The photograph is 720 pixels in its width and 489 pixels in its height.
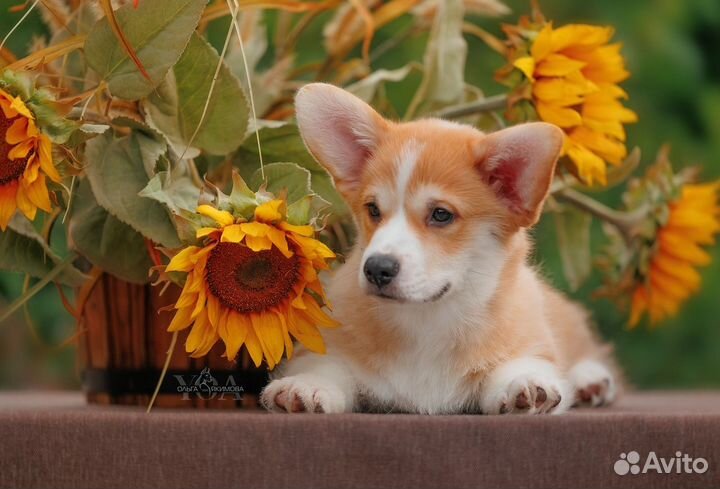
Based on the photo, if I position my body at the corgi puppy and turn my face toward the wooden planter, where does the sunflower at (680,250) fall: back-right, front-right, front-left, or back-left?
back-right

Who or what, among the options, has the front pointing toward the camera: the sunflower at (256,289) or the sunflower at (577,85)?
the sunflower at (256,289)

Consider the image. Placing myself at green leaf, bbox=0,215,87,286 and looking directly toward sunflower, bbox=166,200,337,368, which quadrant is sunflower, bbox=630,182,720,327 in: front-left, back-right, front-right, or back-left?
front-left

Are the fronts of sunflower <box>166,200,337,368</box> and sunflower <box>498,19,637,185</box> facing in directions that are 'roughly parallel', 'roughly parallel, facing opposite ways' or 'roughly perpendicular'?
roughly perpendicular

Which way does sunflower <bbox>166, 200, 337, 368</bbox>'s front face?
toward the camera

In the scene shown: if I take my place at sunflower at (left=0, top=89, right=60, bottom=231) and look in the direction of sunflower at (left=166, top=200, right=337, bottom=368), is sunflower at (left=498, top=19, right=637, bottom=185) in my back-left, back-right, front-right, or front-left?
front-left
